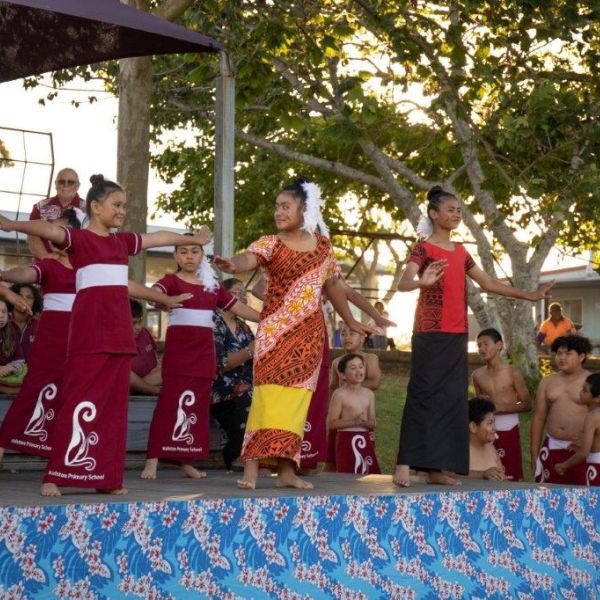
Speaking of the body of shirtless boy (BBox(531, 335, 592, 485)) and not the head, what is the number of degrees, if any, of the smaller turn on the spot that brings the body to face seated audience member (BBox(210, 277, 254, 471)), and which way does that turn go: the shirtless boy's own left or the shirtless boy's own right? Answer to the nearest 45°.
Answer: approximately 45° to the shirtless boy's own right

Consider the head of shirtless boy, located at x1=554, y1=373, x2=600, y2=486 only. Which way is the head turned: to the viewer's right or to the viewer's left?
to the viewer's left

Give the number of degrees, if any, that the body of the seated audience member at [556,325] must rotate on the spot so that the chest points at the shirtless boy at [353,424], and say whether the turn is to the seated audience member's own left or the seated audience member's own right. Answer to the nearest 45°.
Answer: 0° — they already face them

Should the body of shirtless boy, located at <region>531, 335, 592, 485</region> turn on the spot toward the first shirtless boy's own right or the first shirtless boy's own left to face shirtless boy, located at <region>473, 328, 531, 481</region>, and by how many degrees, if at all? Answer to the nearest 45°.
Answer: approximately 90° to the first shirtless boy's own right

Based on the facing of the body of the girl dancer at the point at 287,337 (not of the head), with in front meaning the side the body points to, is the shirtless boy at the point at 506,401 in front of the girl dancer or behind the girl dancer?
behind

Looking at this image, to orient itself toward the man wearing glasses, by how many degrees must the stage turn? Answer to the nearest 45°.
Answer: approximately 135° to its right

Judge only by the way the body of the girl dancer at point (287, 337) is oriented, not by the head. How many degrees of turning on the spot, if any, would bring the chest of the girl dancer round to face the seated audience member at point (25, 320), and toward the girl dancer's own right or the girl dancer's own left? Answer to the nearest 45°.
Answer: approximately 135° to the girl dancer's own right

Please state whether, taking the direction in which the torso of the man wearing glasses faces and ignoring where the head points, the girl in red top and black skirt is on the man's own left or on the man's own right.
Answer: on the man's own left

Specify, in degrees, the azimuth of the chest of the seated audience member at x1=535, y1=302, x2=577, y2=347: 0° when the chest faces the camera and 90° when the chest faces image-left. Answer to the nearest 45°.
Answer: approximately 0°
